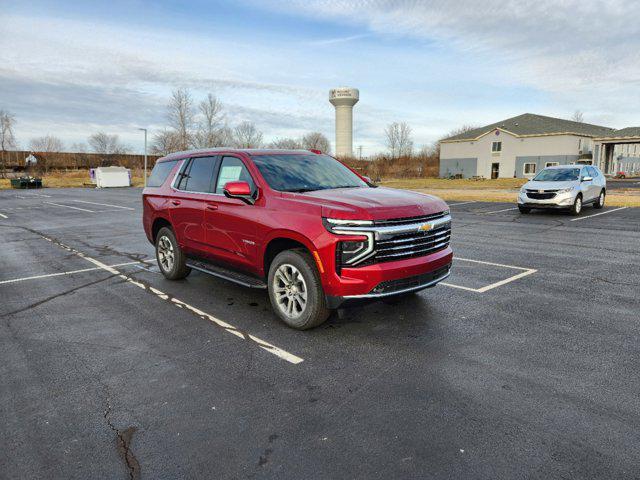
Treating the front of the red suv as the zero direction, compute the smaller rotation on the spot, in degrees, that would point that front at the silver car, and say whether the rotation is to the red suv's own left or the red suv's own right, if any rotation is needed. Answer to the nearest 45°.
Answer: approximately 90° to the red suv's own left

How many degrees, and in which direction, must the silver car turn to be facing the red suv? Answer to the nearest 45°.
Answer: approximately 45° to its left

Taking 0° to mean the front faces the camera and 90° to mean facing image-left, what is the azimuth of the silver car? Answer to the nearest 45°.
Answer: approximately 45°

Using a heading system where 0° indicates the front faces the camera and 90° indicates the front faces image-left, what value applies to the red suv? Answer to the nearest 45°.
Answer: approximately 315°
